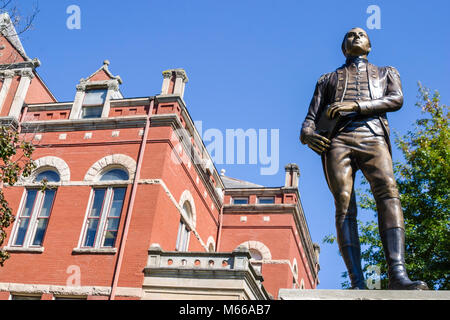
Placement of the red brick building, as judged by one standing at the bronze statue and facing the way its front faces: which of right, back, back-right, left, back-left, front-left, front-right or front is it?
back-right

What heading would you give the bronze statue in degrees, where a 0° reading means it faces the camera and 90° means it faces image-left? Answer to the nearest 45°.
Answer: approximately 0°

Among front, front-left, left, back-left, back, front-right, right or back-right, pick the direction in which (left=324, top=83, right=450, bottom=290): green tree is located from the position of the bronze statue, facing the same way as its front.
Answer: back
